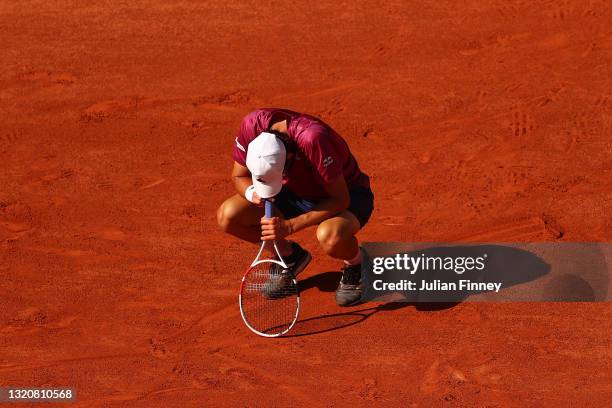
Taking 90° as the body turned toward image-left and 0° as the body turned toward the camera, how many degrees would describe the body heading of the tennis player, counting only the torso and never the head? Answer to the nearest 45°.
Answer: approximately 45°
